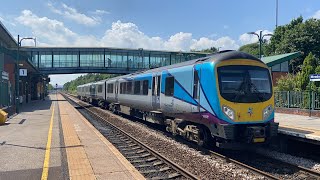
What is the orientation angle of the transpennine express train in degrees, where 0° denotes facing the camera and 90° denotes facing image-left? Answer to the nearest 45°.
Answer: approximately 315°

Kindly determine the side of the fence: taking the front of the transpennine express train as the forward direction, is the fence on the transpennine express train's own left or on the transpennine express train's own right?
on the transpennine express train's own left
